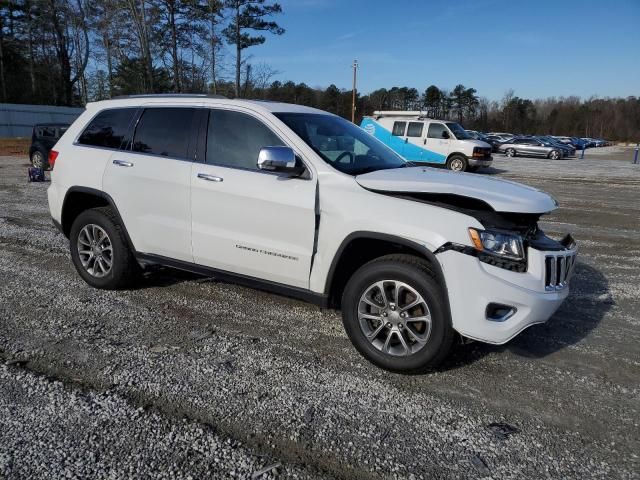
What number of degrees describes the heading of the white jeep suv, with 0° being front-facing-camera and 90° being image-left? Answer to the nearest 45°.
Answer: approximately 315°

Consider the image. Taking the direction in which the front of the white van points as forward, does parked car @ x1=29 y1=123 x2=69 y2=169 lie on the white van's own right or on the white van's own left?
on the white van's own right

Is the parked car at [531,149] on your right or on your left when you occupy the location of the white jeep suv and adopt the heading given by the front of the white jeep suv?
on your left

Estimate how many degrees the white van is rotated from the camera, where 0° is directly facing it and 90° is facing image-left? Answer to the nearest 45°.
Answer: approximately 315°

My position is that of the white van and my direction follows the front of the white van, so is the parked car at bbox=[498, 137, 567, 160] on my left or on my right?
on my left

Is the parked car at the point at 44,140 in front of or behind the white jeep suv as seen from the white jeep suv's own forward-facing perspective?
behind
